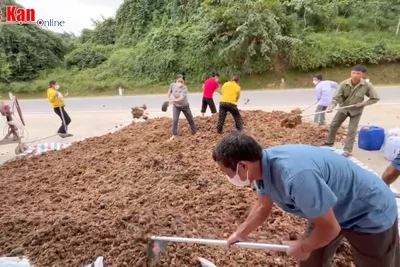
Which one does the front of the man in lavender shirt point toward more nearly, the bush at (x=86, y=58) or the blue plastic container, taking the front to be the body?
the bush

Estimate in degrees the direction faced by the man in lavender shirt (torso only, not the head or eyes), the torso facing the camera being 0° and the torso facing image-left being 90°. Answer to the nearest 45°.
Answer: approximately 90°

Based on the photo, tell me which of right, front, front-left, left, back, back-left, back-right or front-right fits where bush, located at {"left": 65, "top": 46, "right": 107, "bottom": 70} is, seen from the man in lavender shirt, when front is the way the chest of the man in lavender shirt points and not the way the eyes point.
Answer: front-right

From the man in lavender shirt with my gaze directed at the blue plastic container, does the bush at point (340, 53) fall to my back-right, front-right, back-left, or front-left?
back-left

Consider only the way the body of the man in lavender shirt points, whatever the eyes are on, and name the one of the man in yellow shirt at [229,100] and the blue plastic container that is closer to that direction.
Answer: the man in yellow shirt

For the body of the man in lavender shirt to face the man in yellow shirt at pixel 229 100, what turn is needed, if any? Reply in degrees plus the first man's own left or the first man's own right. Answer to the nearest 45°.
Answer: approximately 45° to the first man's own left

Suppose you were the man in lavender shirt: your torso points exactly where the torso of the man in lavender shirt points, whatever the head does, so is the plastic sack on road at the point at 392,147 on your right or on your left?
on your left

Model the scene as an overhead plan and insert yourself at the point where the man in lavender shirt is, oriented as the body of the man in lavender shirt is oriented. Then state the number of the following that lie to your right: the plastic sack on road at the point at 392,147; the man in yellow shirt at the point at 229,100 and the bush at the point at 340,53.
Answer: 1

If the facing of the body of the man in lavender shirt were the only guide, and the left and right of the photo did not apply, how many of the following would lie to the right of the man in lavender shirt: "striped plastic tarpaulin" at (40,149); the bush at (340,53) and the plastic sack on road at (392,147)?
1

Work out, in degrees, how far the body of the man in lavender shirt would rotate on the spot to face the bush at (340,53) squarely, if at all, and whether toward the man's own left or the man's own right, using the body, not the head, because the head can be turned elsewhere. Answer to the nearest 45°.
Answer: approximately 90° to the man's own right

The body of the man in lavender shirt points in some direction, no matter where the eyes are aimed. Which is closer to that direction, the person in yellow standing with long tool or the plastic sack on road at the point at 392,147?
the person in yellow standing with long tool

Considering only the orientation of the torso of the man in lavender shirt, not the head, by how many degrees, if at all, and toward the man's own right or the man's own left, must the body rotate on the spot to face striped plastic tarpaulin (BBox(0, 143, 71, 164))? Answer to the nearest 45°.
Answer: approximately 45° to the man's own left
